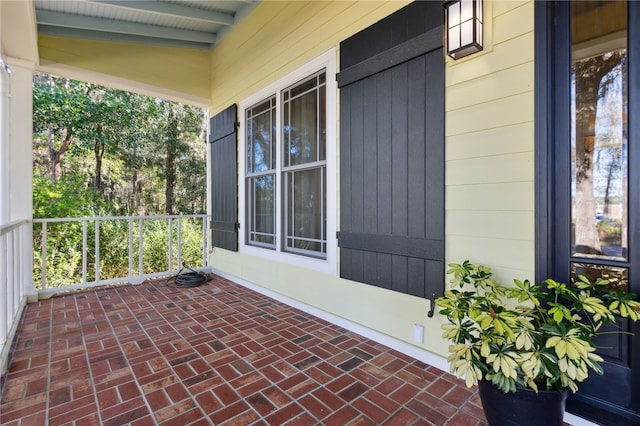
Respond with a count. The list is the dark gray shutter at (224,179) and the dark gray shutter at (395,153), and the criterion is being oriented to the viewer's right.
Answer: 0

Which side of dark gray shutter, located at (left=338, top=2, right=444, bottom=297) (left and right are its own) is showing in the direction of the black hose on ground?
right

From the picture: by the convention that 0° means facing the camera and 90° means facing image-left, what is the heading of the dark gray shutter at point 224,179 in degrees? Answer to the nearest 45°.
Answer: approximately 45°

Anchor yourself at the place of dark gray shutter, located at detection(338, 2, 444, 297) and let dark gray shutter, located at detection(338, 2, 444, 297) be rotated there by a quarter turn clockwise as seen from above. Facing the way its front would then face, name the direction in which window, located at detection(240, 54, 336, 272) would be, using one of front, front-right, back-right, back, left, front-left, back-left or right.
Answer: front

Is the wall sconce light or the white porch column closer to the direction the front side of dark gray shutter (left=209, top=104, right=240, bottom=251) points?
the white porch column

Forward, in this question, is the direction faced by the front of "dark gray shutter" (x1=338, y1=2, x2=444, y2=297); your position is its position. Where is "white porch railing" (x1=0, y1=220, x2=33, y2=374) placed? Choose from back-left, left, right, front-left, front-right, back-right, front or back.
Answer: front-right

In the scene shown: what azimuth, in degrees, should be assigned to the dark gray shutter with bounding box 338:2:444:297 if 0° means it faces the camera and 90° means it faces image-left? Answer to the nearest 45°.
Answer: approximately 45°

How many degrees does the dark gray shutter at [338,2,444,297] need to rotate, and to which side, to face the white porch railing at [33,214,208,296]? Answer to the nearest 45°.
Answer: approximately 90° to its right

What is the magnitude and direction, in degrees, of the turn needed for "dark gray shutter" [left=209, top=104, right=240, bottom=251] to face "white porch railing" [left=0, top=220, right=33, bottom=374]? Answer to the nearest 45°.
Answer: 0° — it already faces it
